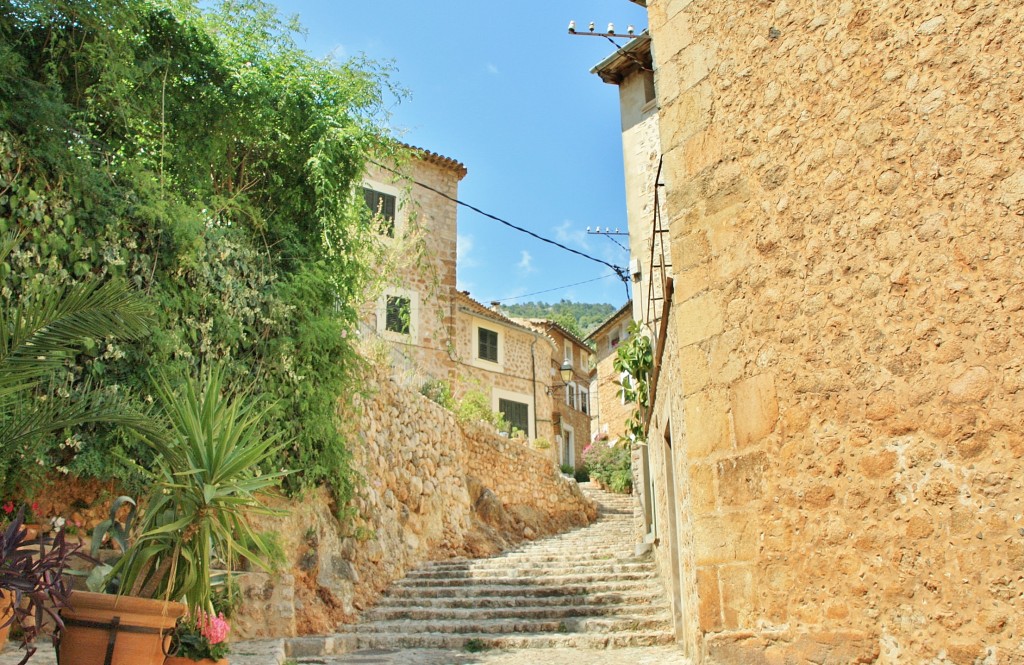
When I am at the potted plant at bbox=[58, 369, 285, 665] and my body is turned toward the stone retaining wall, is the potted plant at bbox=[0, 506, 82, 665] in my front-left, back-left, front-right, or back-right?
back-left

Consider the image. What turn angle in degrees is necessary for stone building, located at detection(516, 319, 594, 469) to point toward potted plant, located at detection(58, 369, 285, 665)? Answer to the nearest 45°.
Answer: approximately 45° to its right

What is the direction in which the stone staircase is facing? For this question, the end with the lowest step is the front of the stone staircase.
toward the camera

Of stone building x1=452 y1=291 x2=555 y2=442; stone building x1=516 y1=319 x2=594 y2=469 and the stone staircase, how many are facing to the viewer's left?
0

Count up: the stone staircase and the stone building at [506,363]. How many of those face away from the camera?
0

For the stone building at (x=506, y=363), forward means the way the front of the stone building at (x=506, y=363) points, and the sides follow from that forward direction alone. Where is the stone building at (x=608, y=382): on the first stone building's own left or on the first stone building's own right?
on the first stone building's own left

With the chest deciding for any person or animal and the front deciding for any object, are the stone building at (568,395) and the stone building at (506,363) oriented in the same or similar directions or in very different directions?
same or similar directions

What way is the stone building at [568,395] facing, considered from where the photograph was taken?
facing the viewer and to the right of the viewer

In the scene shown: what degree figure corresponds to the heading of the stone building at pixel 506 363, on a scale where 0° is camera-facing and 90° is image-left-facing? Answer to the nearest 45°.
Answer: approximately 315°
